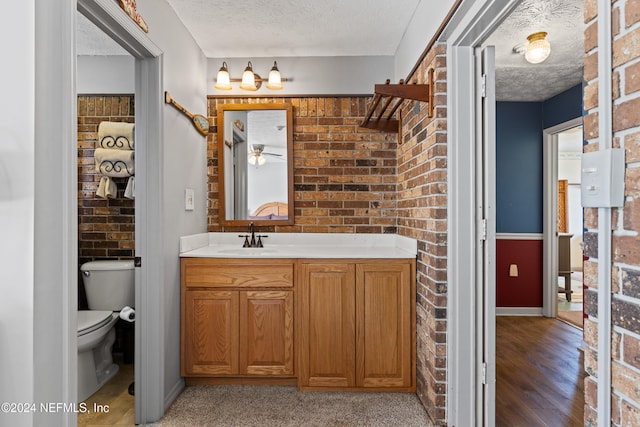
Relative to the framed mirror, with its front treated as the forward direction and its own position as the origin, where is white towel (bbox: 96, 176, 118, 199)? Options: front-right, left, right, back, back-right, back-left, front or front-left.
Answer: right

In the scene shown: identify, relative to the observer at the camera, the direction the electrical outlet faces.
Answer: facing the viewer

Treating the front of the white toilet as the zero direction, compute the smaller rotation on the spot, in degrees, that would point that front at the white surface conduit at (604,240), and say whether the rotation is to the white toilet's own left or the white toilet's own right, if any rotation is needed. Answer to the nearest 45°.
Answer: approximately 45° to the white toilet's own left

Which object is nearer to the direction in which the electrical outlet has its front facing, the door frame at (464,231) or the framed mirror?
the door frame

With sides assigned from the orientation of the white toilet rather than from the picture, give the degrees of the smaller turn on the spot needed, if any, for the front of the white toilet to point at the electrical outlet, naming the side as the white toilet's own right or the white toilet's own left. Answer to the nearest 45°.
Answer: approximately 135° to the white toilet's own left

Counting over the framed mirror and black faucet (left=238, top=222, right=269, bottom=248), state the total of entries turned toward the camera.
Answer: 2

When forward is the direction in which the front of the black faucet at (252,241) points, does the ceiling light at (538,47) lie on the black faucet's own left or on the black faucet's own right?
on the black faucet's own left

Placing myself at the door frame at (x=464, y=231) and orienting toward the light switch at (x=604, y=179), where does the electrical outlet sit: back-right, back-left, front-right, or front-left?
back-left

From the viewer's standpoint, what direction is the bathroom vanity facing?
toward the camera

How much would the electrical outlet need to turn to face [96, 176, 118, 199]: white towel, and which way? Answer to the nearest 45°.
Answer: approximately 45° to its right
